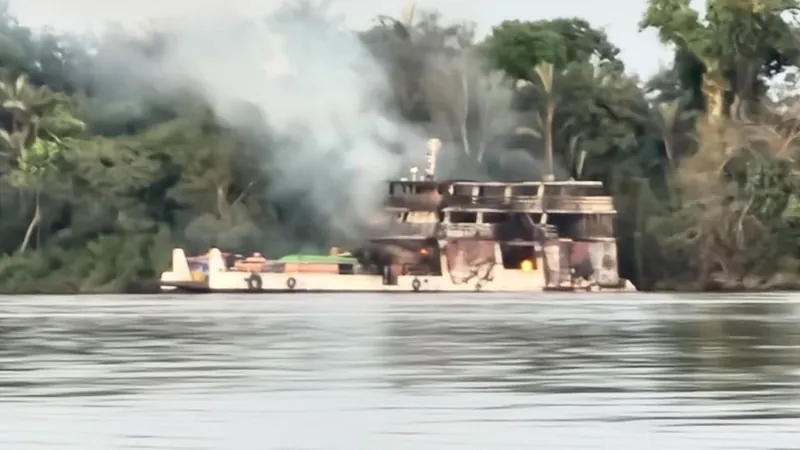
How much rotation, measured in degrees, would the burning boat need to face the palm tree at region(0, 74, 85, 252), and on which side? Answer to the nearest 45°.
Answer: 0° — it already faces it

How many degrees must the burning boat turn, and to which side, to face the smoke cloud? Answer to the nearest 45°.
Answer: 0° — it already faces it

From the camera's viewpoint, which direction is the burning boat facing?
to the viewer's left
